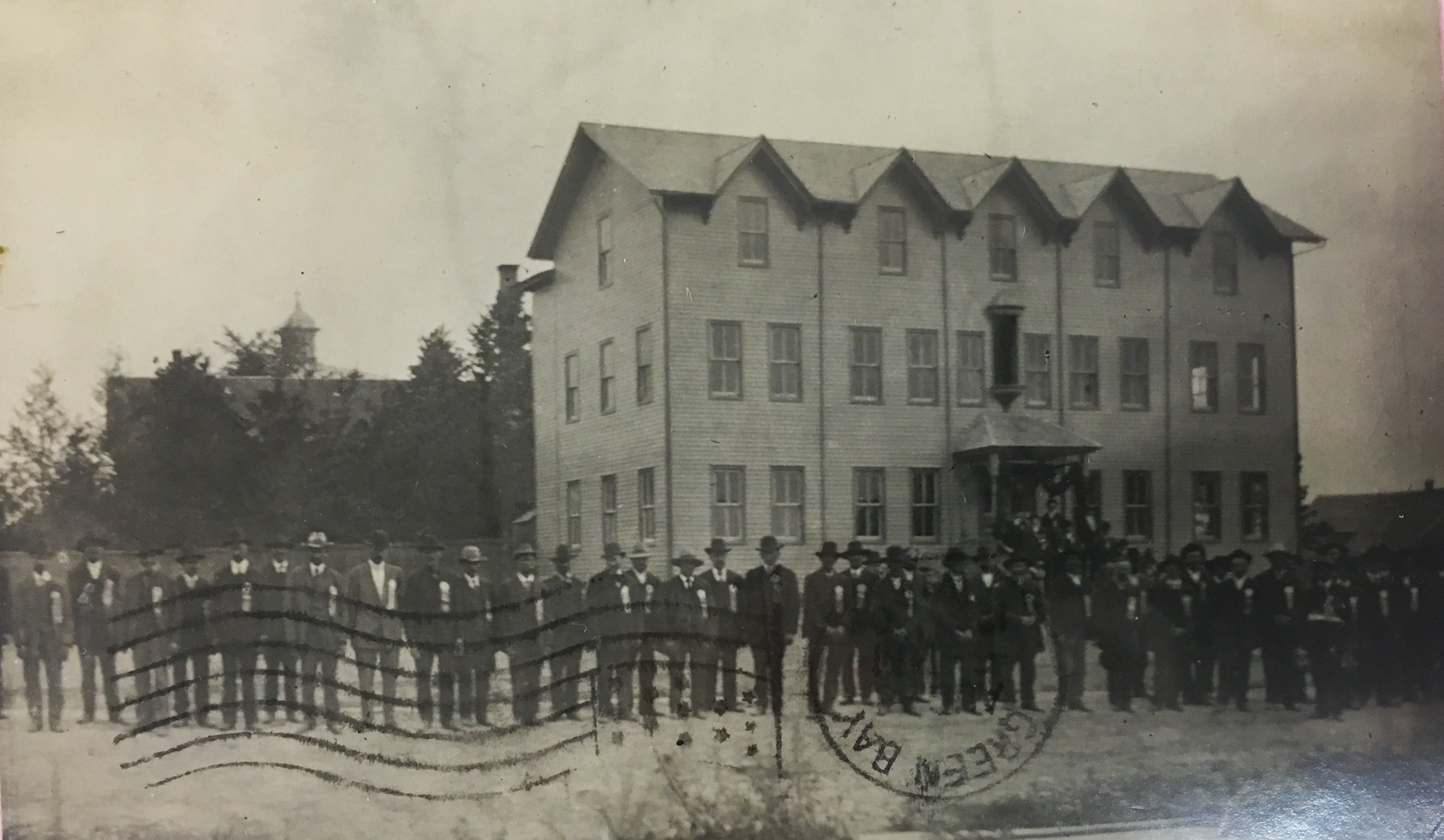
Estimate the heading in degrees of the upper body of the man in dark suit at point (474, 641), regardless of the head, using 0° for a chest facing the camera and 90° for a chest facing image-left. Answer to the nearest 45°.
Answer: approximately 0°

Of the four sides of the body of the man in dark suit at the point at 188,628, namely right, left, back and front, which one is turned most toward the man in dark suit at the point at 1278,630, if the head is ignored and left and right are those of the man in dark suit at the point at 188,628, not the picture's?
left

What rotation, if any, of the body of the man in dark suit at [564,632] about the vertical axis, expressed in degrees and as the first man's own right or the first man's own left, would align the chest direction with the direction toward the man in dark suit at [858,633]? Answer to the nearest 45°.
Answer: approximately 90° to the first man's own left

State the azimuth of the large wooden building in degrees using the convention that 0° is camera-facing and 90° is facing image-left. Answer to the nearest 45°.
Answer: approximately 315°

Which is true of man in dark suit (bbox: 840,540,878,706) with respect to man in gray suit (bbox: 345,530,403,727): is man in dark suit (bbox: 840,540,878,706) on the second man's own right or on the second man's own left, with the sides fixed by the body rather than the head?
on the second man's own left

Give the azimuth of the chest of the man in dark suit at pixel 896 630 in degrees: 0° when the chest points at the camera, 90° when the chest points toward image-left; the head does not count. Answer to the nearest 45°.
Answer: approximately 0°

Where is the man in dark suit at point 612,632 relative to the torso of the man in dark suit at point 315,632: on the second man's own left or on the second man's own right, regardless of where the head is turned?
on the second man's own left
